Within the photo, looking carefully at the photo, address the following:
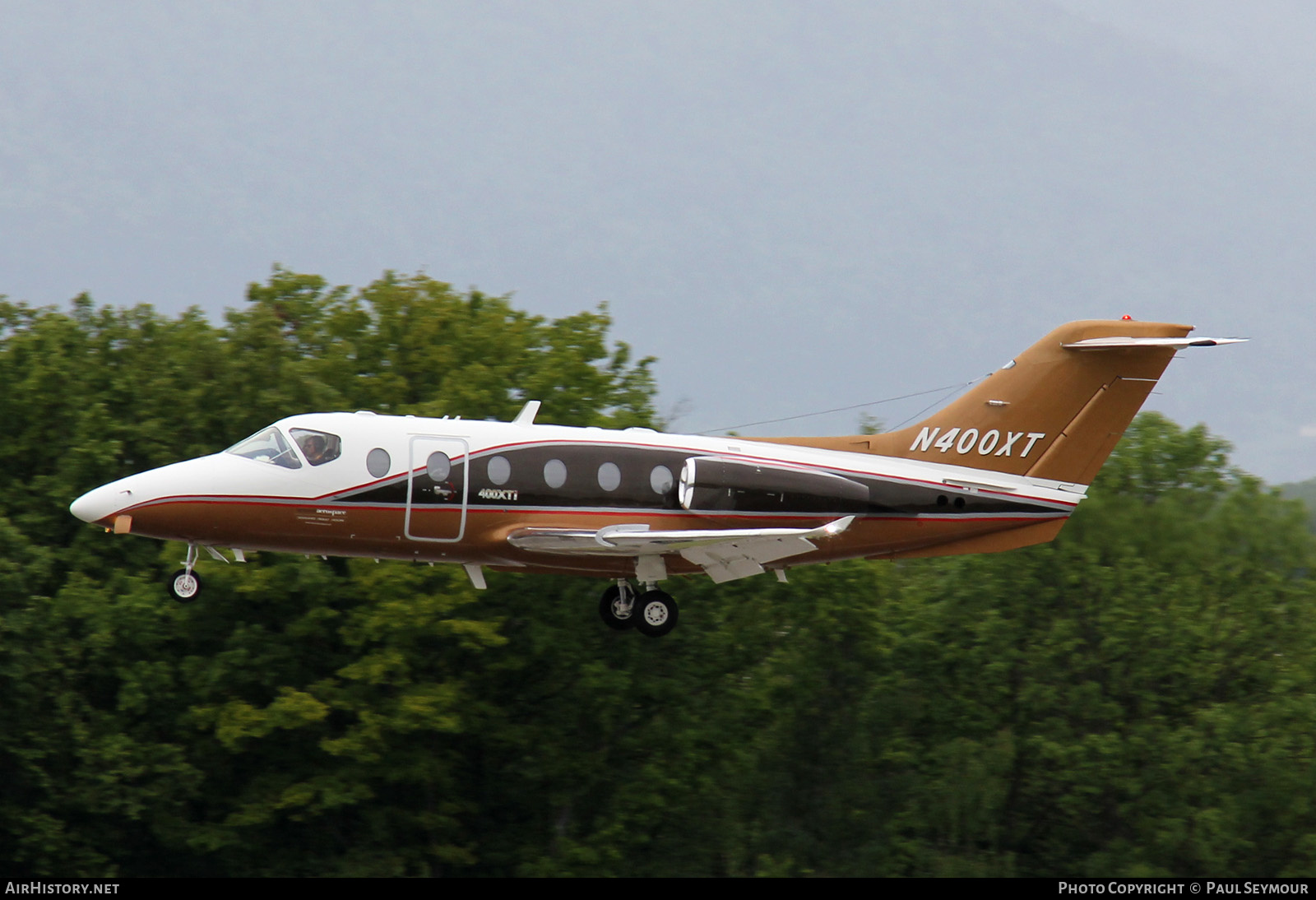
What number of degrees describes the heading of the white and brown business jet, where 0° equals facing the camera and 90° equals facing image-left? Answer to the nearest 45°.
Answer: approximately 90°
